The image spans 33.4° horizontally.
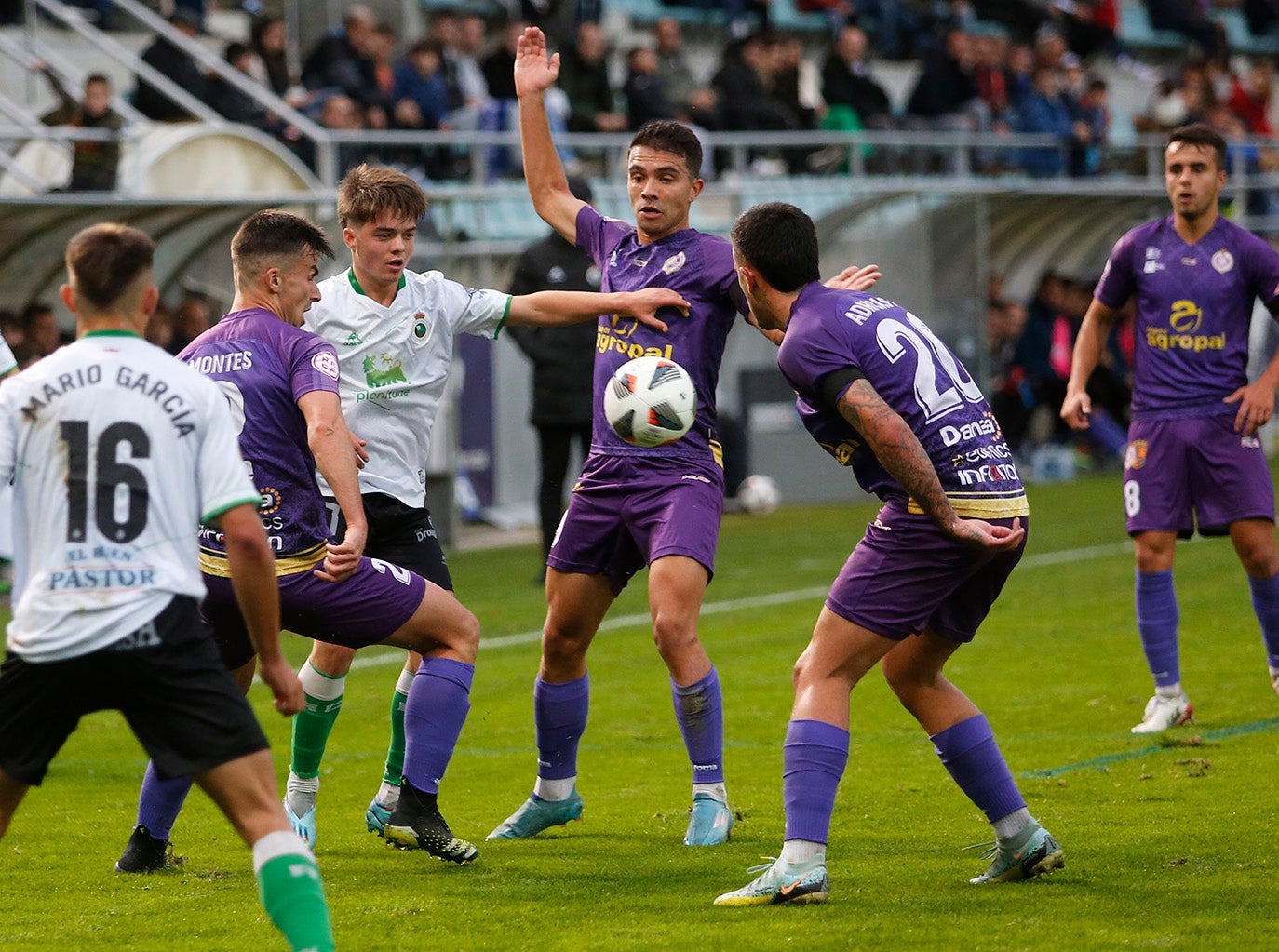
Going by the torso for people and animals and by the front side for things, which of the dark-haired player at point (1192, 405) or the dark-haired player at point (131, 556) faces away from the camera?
the dark-haired player at point (131, 556)

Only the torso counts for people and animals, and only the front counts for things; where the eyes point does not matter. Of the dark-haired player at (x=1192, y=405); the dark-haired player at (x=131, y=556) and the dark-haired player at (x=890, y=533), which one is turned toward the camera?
the dark-haired player at (x=1192, y=405)

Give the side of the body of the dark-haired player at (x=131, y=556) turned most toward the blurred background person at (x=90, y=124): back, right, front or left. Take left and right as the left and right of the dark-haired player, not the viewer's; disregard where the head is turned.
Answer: front

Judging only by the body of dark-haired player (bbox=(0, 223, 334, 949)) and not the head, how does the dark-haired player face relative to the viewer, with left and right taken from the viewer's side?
facing away from the viewer

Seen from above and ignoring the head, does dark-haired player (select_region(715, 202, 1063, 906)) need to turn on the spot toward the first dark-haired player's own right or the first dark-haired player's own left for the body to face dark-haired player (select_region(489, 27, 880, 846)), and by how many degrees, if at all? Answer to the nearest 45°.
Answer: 0° — they already face them

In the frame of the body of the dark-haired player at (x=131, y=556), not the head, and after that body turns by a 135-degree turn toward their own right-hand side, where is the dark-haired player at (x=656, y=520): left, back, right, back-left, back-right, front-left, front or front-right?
left

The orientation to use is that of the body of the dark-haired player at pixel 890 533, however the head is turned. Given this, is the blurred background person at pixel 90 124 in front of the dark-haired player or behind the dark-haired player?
in front

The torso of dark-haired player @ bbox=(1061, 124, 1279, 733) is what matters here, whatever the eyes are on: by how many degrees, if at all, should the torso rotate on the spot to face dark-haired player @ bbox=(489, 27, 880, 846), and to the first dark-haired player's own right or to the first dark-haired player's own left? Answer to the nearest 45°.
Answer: approximately 45° to the first dark-haired player's own right

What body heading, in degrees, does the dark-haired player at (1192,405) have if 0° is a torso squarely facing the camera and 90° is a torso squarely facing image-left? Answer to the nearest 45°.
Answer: approximately 0°

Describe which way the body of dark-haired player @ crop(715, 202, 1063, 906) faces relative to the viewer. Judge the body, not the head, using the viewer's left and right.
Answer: facing away from the viewer and to the left of the viewer

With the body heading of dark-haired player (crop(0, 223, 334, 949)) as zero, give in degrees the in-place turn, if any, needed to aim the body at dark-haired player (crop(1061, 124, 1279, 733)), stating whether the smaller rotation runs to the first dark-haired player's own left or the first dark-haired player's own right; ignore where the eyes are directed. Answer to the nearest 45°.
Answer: approximately 45° to the first dark-haired player's own right

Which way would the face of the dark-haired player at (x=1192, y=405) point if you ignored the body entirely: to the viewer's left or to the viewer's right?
to the viewer's left

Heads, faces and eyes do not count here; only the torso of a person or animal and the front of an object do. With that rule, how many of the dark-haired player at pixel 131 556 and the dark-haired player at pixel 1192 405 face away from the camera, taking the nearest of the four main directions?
1

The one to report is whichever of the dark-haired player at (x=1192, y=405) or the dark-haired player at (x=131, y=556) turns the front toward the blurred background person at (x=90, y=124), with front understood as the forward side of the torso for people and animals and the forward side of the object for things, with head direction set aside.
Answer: the dark-haired player at (x=131, y=556)
